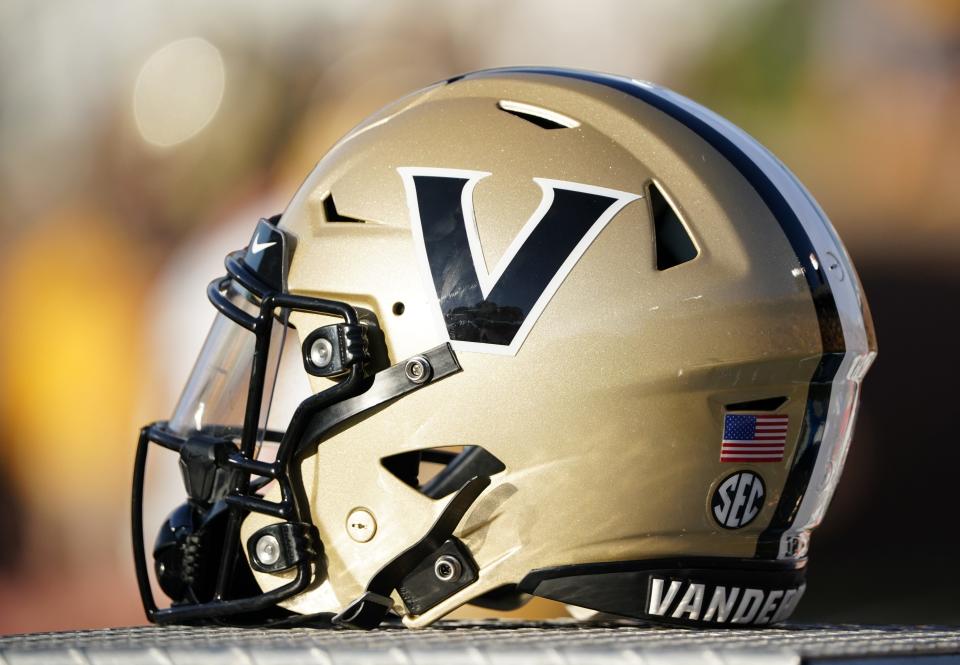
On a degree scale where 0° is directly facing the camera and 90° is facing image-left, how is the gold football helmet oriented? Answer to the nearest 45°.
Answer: approximately 90°
